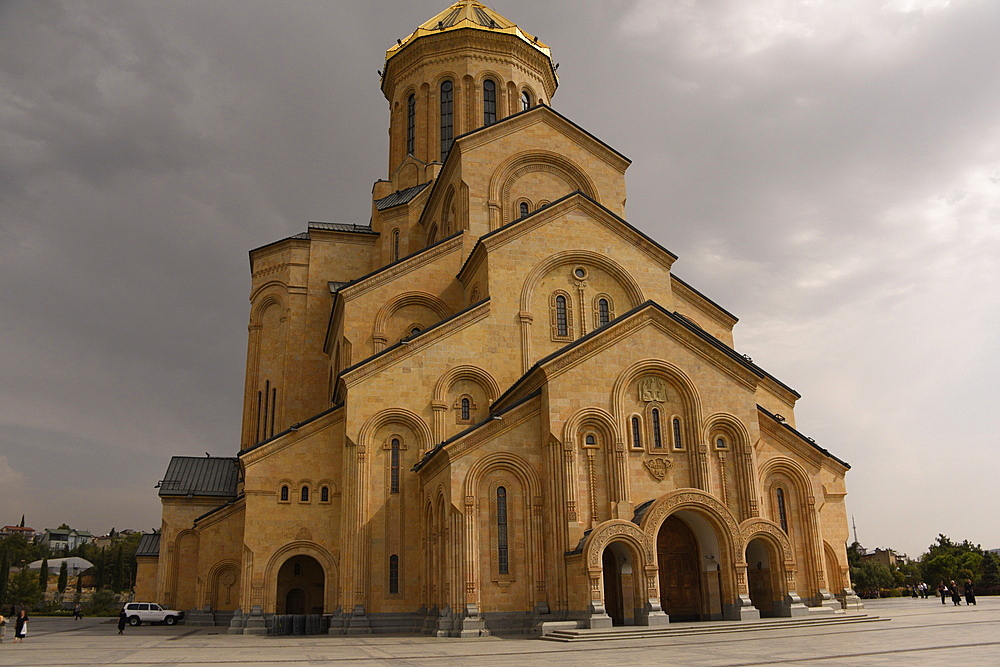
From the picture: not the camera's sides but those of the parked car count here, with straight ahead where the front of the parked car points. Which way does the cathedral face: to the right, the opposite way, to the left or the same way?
to the right

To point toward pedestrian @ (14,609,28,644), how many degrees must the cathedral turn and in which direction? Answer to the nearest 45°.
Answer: approximately 135° to its right

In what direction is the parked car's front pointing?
to the viewer's right

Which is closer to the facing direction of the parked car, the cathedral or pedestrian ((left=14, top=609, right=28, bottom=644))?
the cathedral

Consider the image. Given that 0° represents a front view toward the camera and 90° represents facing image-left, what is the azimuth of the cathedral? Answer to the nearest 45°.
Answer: approximately 315°
